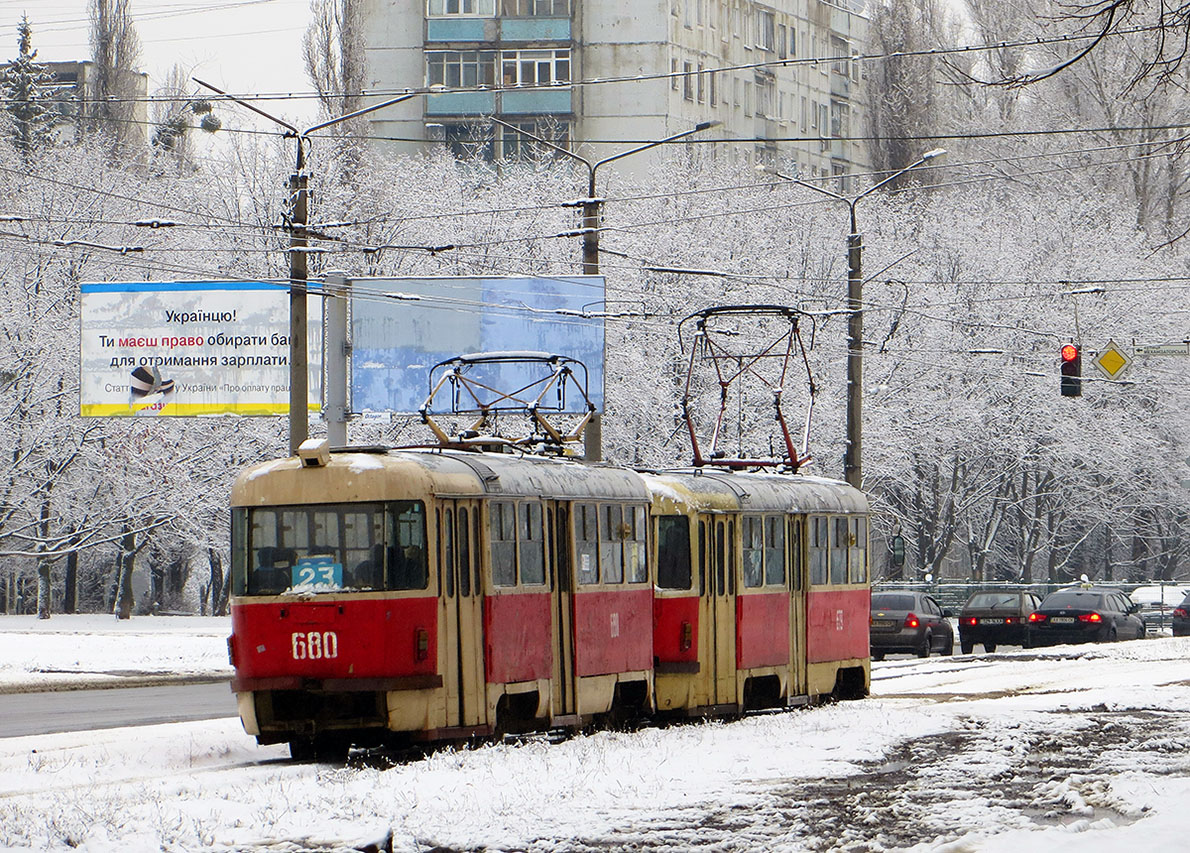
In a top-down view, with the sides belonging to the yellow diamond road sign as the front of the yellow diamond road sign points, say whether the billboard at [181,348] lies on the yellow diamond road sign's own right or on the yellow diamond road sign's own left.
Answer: on the yellow diamond road sign's own right

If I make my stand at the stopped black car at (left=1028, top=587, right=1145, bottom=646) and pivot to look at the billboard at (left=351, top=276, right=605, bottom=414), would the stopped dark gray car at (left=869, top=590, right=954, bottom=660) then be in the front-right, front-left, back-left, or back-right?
front-left

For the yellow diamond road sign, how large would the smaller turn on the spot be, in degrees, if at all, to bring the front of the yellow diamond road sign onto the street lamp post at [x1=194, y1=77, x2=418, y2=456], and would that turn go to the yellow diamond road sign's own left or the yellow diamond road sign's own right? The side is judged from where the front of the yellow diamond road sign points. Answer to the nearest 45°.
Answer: approximately 45° to the yellow diamond road sign's own right

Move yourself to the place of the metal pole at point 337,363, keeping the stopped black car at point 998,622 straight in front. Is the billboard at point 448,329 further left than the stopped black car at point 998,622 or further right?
left

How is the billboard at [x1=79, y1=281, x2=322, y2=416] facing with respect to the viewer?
toward the camera

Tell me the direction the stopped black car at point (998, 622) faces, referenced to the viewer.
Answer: facing away from the viewer and to the right of the viewer

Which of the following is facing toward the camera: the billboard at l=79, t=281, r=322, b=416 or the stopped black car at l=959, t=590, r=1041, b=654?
the billboard

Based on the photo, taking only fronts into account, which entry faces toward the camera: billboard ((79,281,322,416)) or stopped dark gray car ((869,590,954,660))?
the billboard

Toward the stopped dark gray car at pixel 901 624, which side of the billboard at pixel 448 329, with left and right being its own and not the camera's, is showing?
left

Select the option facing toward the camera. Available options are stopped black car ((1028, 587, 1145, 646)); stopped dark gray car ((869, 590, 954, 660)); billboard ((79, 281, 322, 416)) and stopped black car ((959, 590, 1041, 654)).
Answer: the billboard

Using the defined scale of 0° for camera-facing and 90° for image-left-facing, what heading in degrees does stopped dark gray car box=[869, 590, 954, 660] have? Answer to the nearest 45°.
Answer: approximately 225°

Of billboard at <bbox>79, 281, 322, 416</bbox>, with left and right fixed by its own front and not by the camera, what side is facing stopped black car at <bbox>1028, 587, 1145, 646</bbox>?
left

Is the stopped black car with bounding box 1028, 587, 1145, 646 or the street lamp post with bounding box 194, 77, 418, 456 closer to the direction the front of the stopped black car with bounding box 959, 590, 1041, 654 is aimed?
the stopped black car with bounding box 1028, 587, 1145, 646

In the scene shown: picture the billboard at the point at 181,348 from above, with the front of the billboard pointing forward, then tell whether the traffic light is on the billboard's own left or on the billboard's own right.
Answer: on the billboard's own left

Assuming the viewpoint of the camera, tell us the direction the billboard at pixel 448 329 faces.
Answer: facing the viewer
